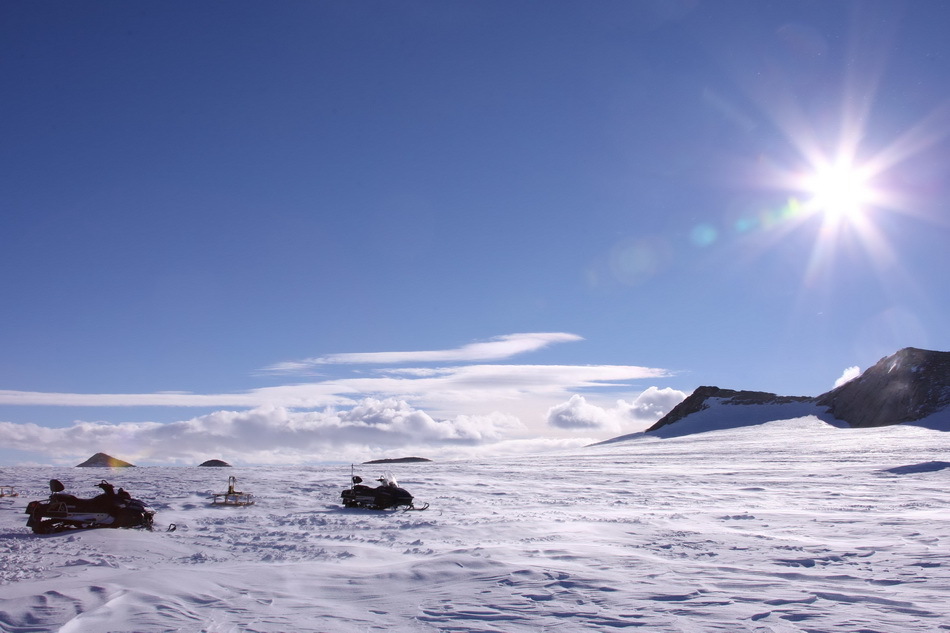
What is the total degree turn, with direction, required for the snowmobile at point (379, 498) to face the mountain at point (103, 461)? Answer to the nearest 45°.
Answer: approximately 135° to its left

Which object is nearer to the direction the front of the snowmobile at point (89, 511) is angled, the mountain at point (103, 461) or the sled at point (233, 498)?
the sled

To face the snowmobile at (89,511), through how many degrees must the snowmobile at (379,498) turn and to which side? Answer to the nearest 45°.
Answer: approximately 135° to its right

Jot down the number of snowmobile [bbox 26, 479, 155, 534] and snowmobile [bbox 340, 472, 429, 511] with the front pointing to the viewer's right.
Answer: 2

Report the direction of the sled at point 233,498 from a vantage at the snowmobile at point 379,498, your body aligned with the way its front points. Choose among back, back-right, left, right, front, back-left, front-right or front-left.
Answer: back

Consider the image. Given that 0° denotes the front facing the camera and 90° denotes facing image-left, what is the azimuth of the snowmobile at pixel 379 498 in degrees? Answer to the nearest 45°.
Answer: approximately 270°

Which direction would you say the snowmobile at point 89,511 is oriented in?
to the viewer's right

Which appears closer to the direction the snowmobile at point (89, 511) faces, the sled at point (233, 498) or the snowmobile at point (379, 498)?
the snowmobile

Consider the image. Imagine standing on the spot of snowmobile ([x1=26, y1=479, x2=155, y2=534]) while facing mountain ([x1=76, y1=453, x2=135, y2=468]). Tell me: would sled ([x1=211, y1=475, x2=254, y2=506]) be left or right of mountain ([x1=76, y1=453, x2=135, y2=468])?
right

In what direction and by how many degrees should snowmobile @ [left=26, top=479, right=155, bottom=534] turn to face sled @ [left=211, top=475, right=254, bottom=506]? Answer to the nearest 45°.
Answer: approximately 45° to its left

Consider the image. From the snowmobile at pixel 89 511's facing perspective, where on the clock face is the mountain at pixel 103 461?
The mountain is roughly at 9 o'clock from the snowmobile.
